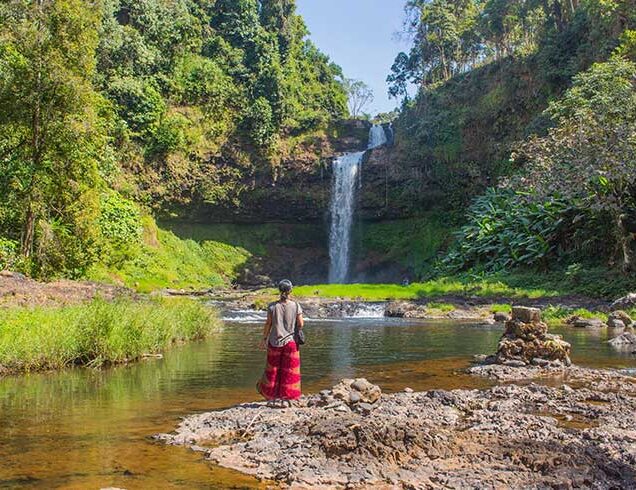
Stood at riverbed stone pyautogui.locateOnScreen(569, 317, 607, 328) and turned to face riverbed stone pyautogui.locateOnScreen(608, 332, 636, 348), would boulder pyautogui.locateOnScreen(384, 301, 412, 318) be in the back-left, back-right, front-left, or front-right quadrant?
back-right

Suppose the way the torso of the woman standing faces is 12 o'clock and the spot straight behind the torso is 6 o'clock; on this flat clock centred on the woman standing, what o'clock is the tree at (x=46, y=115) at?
The tree is roughly at 11 o'clock from the woman standing.

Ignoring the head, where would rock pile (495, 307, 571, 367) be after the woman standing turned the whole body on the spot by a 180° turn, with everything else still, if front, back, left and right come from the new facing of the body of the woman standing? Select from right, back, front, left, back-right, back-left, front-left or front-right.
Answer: back-left

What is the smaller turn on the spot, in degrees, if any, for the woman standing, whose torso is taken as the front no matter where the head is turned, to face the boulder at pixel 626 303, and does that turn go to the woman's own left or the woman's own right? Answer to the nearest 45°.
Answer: approximately 45° to the woman's own right

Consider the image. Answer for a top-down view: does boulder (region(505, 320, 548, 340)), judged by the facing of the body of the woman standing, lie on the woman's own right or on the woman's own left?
on the woman's own right

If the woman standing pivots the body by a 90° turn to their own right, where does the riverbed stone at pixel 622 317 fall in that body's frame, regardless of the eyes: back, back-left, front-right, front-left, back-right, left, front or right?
front-left

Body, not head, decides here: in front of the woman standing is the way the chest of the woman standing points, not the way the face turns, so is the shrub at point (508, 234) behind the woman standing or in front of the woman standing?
in front

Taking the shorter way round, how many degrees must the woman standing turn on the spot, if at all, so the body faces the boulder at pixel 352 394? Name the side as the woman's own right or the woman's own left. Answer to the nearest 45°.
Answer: approximately 135° to the woman's own right

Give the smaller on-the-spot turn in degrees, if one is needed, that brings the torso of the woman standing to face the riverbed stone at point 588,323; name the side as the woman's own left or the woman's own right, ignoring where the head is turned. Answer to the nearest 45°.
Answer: approximately 45° to the woman's own right

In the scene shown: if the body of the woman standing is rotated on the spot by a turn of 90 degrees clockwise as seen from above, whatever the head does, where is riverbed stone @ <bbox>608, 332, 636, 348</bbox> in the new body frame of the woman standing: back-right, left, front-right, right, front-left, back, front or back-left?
front-left

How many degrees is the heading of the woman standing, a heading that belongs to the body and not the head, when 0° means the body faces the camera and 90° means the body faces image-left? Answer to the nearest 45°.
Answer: approximately 180°
